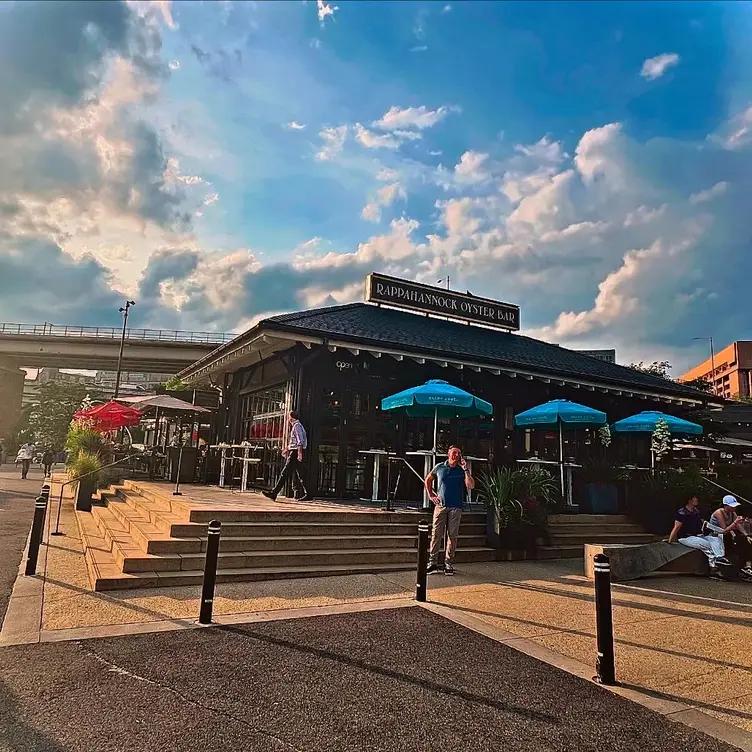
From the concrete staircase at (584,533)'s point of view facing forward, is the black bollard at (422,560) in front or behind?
in front

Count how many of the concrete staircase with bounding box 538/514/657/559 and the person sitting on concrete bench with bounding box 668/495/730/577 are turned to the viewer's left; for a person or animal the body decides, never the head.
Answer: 0

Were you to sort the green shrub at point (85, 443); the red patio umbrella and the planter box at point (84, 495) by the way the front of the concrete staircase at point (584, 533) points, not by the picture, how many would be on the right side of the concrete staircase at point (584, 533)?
3

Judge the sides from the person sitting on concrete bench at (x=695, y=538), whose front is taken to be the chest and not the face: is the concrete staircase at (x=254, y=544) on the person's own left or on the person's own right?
on the person's own right

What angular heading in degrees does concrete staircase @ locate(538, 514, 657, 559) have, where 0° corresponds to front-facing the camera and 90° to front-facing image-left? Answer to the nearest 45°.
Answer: approximately 0°

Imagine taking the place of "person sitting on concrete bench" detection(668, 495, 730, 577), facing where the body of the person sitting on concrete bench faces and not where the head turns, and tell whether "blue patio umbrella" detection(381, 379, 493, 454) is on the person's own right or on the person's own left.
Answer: on the person's own right

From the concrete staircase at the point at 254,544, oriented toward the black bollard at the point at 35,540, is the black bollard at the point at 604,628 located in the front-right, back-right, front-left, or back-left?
back-left

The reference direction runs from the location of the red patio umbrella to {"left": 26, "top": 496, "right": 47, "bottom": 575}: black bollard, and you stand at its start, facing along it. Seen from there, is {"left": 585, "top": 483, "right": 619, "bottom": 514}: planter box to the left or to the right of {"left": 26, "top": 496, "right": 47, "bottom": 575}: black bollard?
left

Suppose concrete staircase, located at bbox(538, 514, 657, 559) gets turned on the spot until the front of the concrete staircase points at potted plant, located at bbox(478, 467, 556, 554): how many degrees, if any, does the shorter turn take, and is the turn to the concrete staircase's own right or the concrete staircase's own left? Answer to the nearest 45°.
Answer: approximately 45° to the concrete staircase's own right
